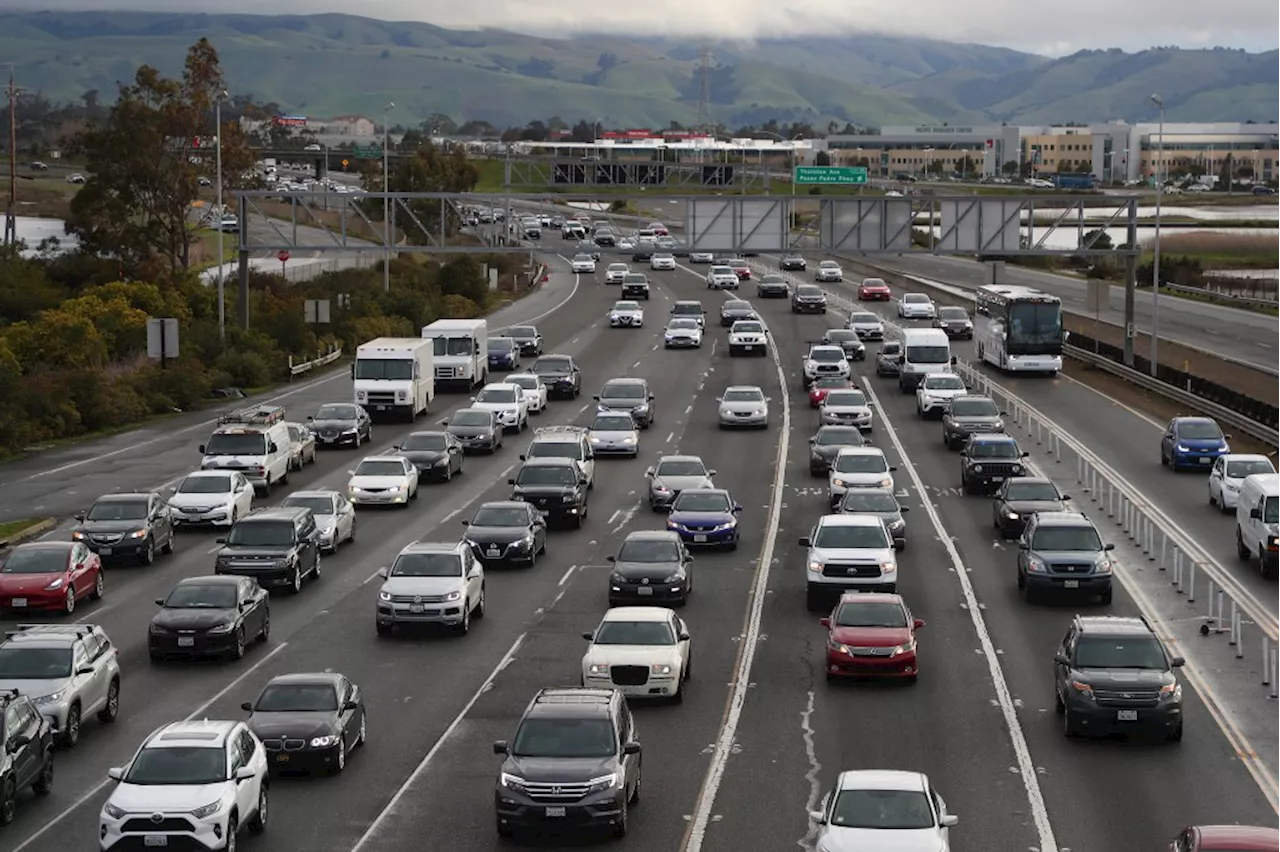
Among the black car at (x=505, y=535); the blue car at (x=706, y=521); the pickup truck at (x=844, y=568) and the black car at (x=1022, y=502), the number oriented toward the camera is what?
4

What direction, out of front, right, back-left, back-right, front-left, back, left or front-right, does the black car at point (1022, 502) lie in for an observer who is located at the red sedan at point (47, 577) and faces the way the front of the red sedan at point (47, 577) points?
back-left

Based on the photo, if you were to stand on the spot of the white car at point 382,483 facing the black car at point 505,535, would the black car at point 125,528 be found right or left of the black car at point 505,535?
right

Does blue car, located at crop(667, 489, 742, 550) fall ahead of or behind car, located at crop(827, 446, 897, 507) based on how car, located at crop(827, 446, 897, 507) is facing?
ahead

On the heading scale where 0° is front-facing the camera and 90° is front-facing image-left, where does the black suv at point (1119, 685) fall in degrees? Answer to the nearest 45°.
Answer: approximately 0°

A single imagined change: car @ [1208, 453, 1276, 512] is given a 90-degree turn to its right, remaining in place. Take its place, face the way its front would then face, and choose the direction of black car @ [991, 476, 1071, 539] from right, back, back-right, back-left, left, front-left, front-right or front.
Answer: front-left

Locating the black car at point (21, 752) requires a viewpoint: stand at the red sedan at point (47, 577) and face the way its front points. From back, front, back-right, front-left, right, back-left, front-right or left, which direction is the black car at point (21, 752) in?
front-left

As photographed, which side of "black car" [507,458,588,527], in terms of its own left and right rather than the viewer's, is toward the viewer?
front

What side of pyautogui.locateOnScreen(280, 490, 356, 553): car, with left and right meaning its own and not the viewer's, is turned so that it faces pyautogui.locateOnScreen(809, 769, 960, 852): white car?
front

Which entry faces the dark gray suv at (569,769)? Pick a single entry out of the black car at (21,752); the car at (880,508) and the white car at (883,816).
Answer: the car

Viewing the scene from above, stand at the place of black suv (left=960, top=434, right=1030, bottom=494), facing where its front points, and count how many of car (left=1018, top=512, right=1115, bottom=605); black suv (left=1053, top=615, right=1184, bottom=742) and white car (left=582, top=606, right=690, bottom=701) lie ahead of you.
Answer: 3

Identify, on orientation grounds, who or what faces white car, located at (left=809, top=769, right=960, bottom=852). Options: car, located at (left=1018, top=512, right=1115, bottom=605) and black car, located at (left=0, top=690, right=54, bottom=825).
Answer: the car

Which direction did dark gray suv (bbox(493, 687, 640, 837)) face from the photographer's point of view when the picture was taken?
facing the viewer

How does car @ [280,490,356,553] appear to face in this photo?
toward the camera

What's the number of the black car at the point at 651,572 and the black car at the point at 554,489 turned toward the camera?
2

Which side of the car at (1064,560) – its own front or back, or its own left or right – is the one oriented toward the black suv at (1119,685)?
front

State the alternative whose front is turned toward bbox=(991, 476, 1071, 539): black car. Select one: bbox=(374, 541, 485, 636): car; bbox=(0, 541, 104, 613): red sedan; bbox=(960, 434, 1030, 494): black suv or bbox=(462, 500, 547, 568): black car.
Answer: the black suv

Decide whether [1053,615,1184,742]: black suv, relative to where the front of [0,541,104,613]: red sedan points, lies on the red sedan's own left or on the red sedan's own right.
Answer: on the red sedan's own left
